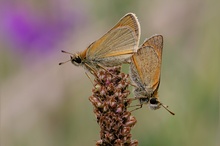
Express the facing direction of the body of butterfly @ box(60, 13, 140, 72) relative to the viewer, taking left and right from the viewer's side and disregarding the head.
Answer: facing to the left of the viewer
